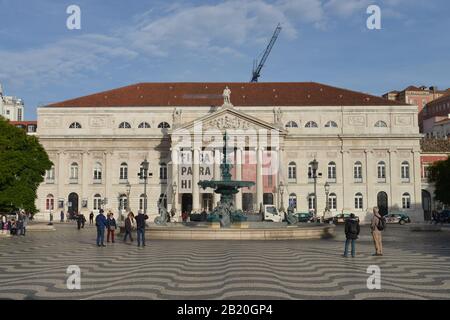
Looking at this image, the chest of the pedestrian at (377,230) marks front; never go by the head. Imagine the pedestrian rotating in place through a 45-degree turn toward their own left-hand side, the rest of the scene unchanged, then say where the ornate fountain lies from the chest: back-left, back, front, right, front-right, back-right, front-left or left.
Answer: right

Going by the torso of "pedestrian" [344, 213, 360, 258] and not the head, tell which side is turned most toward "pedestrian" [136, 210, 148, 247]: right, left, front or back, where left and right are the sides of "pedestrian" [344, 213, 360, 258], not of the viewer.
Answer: left

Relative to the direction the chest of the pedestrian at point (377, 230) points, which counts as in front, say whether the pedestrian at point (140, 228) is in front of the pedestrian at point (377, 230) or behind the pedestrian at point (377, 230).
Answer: in front

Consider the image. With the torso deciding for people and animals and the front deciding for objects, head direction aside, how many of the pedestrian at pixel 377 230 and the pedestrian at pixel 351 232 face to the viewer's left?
1

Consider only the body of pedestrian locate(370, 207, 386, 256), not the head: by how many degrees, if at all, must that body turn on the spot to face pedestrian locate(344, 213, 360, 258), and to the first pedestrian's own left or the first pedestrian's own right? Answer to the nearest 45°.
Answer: approximately 45° to the first pedestrian's own left

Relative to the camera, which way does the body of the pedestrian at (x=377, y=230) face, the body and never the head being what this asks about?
to the viewer's left

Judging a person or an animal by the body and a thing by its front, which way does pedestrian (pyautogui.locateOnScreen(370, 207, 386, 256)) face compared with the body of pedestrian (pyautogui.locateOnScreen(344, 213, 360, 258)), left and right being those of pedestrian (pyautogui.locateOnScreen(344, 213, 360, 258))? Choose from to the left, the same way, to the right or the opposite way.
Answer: to the left

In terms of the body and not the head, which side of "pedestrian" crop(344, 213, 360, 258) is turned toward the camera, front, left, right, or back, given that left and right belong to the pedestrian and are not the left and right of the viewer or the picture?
back

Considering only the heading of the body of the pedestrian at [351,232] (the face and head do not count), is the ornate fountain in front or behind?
in front

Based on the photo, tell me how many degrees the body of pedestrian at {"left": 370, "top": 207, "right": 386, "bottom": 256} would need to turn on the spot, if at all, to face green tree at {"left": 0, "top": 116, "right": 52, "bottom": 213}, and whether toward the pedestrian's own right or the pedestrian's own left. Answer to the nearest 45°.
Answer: approximately 45° to the pedestrian's own right
